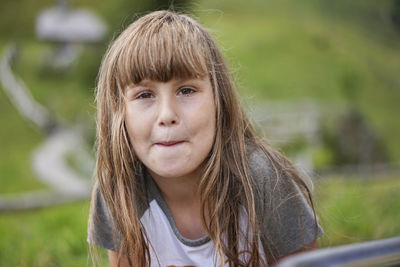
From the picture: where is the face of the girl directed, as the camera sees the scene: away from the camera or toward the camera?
toward the camera

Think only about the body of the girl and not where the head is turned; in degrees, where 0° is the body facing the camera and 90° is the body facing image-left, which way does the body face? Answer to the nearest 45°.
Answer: approximately 0°
